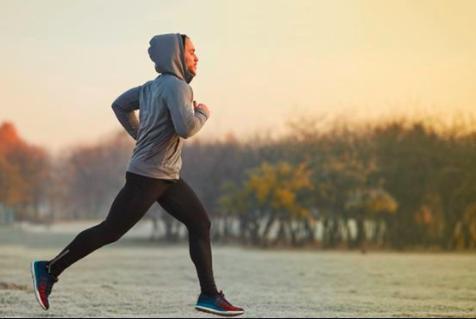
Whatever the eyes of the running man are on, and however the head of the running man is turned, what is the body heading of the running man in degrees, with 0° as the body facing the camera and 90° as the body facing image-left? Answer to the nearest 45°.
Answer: approximately 270°

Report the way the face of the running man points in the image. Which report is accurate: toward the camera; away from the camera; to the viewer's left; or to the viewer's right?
to the viewer's right
